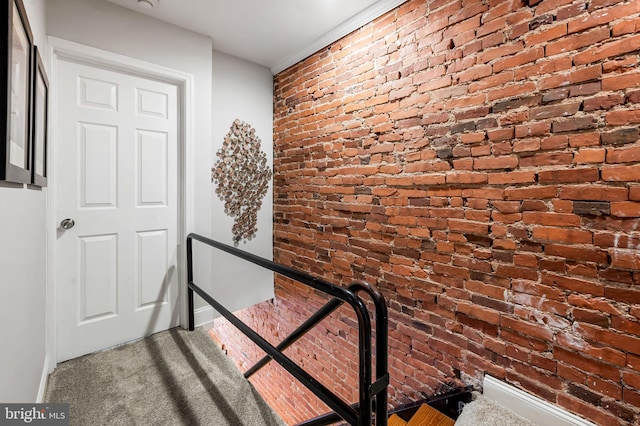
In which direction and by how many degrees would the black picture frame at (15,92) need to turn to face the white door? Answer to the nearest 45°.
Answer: approximately 90° to its left

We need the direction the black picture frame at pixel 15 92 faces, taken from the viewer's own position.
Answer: facing to the right of the viewer

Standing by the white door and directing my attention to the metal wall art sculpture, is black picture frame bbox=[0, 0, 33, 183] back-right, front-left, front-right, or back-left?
back-right

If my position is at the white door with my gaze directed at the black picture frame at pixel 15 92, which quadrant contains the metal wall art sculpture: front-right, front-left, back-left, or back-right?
back-left

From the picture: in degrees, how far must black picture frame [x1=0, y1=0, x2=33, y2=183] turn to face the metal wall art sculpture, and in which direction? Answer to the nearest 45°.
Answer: approximately 45° to its left
